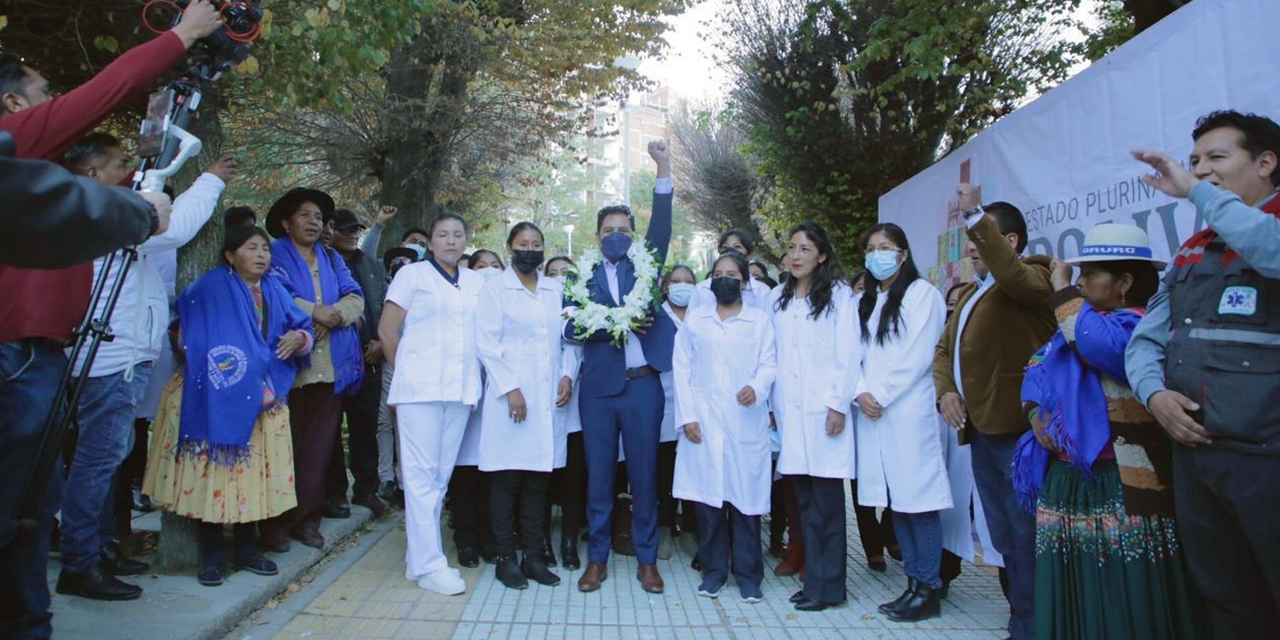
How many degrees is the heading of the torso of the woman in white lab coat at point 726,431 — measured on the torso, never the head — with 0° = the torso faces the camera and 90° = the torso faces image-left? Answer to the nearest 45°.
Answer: approximately 0°

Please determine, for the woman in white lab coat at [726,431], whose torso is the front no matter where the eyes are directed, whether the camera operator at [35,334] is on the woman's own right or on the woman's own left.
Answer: on the woman's own right

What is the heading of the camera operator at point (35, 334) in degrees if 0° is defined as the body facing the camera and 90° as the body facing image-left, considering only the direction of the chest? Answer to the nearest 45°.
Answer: approximately 270°

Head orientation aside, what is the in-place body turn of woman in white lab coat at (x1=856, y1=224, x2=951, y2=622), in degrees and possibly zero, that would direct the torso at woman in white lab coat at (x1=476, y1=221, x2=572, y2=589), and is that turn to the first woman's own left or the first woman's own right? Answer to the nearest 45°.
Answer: approximately 45° to the first woman's own right

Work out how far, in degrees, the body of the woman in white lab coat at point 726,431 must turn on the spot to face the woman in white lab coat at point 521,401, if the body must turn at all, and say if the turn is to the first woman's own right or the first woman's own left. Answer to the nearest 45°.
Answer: approximately 90° to the first woman's own right
